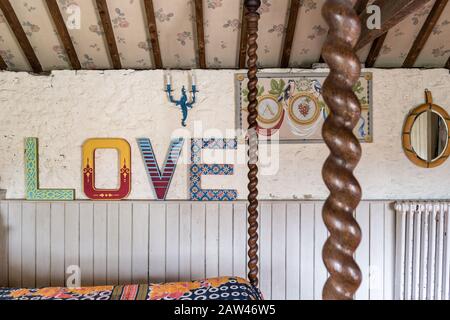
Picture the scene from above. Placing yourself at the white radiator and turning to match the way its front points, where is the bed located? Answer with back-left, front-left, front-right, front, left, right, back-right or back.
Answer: front

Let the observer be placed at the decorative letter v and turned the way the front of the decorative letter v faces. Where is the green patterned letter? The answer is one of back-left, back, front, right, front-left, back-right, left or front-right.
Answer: right

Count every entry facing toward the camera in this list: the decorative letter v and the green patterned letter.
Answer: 2

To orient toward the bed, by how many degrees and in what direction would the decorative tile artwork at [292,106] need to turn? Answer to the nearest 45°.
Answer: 0° — it already faces it

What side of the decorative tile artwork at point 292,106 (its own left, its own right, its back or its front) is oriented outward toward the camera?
front

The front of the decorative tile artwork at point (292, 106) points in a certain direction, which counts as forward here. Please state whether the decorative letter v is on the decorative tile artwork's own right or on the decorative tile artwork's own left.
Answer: on the decorative tile artwork's own right

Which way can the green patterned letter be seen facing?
toward the camera

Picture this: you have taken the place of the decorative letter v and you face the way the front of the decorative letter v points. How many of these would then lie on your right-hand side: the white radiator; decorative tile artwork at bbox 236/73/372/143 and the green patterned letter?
1

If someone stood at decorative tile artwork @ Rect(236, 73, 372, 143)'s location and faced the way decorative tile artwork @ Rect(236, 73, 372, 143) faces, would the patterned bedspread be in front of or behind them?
in front

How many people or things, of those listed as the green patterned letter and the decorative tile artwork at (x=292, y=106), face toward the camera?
2

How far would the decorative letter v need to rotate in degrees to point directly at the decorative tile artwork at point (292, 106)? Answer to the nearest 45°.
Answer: approximately 90° to its left
